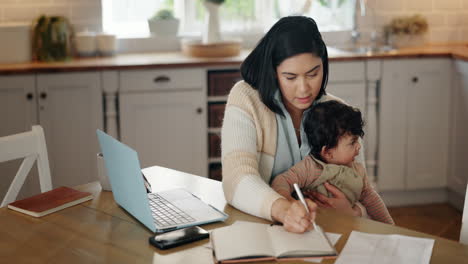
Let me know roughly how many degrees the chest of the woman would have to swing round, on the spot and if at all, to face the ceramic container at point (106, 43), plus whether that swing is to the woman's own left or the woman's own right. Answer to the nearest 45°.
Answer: approximately 180°

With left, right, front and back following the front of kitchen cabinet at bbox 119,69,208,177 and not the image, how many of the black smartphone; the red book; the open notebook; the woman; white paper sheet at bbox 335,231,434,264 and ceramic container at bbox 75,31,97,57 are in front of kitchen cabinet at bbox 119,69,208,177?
5

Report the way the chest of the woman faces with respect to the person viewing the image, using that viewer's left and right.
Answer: facing the viewer and to the right of the viewer

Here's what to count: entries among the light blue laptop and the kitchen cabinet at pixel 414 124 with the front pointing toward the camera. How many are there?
1

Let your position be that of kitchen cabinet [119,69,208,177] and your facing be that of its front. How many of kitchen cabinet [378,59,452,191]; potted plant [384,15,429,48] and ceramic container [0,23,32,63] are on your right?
1

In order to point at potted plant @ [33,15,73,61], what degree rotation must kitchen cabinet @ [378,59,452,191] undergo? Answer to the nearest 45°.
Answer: approximately 90° to its right

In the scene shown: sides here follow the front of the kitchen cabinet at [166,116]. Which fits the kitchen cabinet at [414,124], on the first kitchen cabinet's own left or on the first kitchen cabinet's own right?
on the first kitchen cabinet's own left

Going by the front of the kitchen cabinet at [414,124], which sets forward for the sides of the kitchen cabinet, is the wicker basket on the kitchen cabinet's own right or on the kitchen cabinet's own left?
on the kitchen cabinet's own right

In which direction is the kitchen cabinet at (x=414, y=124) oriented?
toward the camera

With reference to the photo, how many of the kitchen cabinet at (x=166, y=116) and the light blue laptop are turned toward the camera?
1

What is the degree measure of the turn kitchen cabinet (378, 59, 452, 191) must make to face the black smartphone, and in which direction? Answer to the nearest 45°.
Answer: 0° — it already faces it

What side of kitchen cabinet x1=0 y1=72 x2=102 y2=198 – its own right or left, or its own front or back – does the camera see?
front

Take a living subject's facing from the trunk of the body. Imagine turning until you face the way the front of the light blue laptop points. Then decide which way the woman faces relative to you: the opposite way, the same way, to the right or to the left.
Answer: to the right

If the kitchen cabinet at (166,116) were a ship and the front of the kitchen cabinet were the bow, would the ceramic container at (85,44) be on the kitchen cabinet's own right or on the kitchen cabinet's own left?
on the kitchen cabinet's own right

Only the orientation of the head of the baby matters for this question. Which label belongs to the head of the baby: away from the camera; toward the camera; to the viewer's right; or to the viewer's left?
to the viewer's right

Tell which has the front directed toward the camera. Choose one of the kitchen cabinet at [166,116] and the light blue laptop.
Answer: the kitchen cabinet
